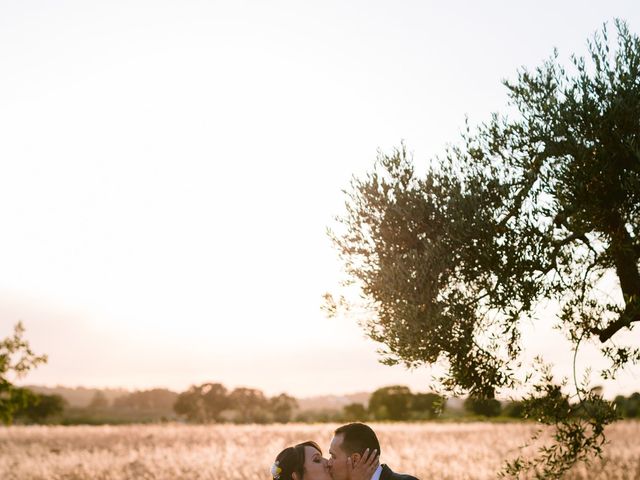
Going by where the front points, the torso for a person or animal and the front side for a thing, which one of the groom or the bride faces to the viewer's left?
the groom

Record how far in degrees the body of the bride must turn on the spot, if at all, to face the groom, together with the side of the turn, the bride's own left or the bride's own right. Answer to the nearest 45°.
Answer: approximately 45° to the bride's own right

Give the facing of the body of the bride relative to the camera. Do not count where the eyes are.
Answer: to the viewer's right

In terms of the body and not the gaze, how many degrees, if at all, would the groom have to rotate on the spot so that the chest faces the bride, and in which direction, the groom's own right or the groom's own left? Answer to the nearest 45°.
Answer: approximately 45° to the groom's own right

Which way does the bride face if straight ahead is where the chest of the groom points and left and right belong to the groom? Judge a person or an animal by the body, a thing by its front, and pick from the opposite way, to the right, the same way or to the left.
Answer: the opposite way

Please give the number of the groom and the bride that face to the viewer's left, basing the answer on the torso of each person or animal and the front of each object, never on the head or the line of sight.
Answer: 1

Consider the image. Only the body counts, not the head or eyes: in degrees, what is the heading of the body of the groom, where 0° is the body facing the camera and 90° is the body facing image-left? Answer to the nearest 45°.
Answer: approximately 90°
